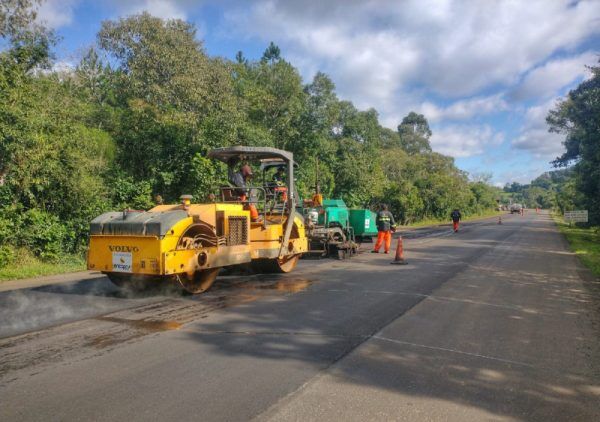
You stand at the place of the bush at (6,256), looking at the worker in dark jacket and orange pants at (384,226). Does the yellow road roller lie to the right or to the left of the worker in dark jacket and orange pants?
right

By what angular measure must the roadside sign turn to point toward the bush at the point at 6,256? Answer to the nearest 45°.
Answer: approximately 45° to its right

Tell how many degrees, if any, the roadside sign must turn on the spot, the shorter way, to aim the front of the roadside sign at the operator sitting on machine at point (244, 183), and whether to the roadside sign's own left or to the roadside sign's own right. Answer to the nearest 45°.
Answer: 0° — it already faces them

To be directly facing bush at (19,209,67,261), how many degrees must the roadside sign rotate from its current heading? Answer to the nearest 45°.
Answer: approximately 45° to its right

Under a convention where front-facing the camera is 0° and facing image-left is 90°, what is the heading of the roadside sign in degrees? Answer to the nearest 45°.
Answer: approximately 0°
